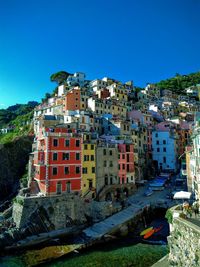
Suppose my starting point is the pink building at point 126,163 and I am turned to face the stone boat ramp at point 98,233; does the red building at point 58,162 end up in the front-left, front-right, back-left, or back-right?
front-right

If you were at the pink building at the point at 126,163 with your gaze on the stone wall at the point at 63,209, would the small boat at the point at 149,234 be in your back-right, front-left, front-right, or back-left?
front-left

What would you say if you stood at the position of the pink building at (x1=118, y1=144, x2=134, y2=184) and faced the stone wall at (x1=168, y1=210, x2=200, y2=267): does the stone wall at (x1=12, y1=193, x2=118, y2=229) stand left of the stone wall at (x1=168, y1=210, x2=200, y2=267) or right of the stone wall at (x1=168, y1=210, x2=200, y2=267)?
right

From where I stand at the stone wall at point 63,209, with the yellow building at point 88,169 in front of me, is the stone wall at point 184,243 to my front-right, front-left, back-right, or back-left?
back-right

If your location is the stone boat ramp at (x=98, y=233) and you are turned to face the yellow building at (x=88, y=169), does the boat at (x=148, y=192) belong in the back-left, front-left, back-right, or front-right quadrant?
front-right

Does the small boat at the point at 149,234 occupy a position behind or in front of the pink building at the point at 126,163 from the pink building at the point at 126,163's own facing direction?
in front

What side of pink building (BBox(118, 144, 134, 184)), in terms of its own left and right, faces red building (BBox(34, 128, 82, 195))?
right

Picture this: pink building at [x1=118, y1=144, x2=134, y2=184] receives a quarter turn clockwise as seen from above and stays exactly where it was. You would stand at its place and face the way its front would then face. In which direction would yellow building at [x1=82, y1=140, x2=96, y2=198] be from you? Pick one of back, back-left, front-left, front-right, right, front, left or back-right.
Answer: front

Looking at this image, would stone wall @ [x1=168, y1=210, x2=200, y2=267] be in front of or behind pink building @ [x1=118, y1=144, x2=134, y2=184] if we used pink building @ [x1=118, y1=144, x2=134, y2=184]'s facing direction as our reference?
in front

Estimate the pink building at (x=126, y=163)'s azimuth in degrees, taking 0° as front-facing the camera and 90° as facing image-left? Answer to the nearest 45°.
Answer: approximately 315°
